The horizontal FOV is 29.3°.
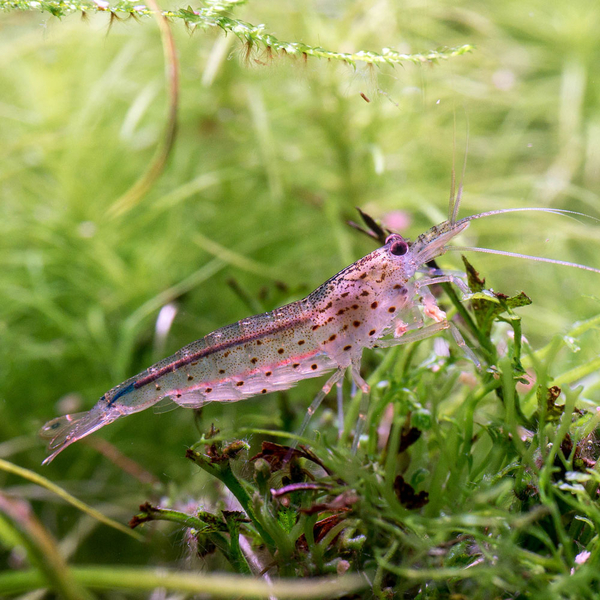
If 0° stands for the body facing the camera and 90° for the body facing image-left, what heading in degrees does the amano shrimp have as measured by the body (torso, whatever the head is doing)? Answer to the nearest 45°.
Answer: approximately 270°
